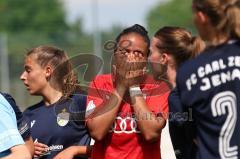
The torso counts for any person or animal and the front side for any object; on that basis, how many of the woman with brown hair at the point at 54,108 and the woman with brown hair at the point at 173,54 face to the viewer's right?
0

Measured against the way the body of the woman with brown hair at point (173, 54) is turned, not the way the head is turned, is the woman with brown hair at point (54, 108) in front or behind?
in front

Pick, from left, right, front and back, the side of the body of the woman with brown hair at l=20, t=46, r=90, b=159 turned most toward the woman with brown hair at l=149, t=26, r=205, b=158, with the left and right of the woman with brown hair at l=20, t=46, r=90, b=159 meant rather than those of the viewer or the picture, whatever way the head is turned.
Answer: left

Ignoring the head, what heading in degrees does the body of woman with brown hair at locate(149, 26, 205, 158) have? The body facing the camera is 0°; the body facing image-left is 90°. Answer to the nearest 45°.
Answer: approximately 90°
